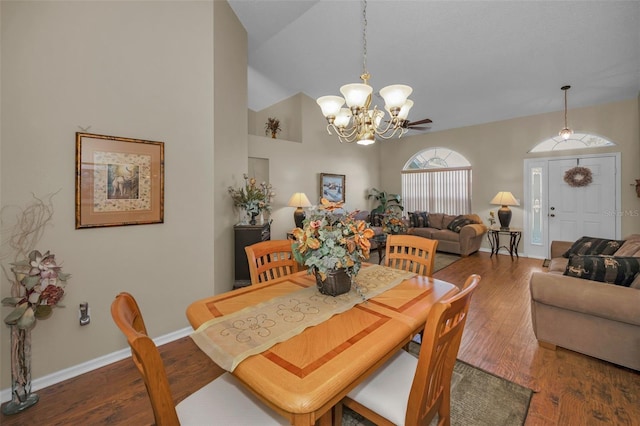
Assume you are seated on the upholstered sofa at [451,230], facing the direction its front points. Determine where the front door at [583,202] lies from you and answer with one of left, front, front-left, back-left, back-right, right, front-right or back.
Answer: back-left

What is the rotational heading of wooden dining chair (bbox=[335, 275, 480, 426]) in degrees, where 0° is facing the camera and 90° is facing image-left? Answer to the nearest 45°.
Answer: approximately 135°

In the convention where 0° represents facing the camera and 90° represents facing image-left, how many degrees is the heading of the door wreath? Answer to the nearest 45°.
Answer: approximately 0°

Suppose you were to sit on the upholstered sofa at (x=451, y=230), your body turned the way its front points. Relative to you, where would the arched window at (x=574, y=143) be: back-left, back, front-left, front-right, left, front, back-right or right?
back-left

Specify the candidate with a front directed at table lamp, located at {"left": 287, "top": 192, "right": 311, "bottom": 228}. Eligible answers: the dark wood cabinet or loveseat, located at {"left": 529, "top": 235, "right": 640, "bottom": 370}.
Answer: the loveseat

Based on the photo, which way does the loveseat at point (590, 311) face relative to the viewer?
to the viewer's left

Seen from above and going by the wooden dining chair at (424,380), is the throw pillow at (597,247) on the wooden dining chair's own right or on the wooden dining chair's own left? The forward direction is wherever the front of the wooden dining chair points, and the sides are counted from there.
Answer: on the wooden dining chair's own right
